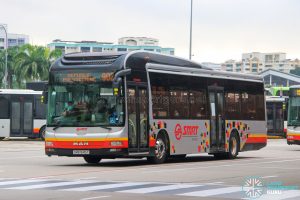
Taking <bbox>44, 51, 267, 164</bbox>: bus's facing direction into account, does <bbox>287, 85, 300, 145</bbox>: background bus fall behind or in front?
behind

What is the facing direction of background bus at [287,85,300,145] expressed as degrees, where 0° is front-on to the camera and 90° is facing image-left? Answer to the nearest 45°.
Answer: approximately 45°

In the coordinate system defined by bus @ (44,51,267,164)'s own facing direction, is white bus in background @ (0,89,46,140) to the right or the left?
on its right

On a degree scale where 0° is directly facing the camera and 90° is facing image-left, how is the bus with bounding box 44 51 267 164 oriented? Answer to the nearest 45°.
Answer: approximately 45°
